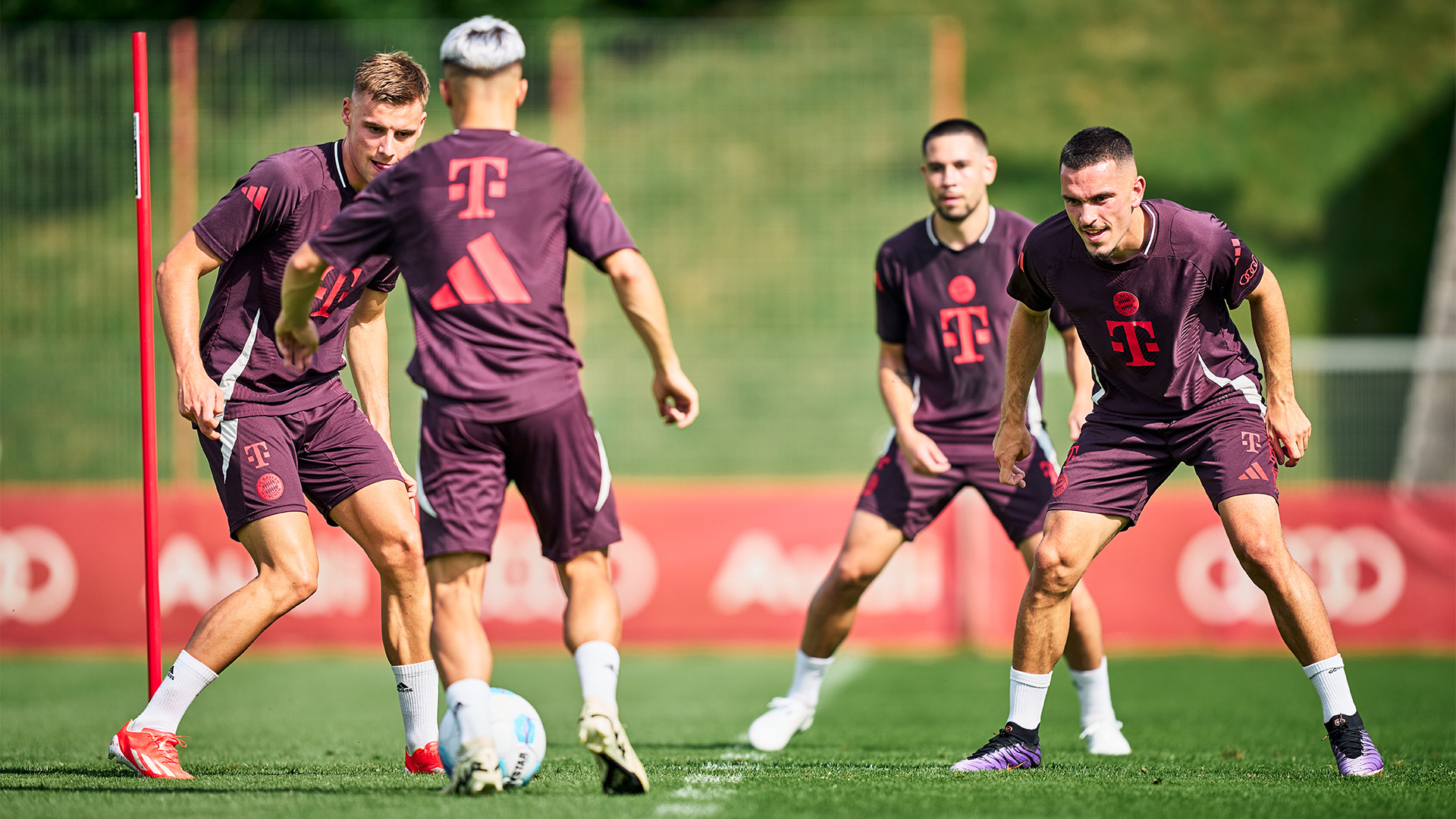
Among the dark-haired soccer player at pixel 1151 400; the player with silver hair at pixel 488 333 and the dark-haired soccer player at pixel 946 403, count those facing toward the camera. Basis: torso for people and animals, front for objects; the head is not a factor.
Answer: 2

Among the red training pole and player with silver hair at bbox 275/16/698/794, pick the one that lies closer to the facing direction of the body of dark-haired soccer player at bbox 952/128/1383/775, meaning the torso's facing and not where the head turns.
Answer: the player with silver hair

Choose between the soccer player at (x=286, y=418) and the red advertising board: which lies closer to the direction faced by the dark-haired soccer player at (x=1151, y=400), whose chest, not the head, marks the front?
the soccer player

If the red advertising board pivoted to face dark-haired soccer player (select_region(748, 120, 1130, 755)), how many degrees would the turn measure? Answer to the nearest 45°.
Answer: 0° — it already faces them

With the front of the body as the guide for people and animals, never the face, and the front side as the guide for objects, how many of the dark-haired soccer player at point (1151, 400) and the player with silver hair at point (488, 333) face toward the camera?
1

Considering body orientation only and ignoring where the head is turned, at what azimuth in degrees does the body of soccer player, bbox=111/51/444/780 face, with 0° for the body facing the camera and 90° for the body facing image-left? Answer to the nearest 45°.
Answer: approximately 315°

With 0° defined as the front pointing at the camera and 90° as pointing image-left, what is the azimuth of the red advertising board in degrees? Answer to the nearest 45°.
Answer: approximately 0°

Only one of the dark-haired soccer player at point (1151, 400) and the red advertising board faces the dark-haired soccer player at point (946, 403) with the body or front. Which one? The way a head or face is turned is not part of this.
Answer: the red advertising board

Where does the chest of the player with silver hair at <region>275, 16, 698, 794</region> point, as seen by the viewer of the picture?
away from the camera

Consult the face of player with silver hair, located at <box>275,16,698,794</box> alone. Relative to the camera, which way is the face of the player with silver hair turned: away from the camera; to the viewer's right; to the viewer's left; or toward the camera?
away from the camera

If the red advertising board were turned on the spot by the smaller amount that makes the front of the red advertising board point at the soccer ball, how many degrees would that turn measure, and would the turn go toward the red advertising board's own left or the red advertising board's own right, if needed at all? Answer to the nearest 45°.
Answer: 0° — it already faces it

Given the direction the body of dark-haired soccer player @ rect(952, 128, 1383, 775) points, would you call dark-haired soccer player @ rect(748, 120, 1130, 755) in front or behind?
behind
